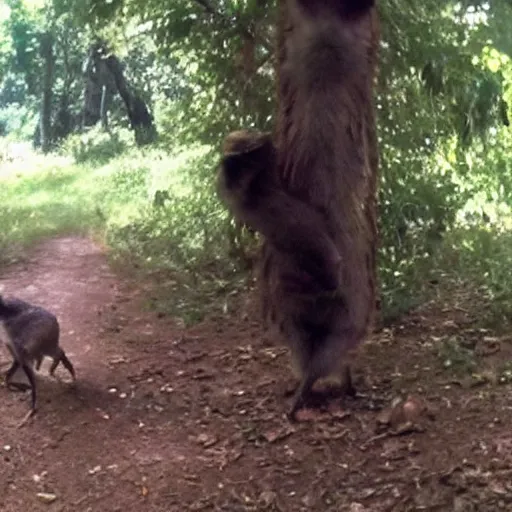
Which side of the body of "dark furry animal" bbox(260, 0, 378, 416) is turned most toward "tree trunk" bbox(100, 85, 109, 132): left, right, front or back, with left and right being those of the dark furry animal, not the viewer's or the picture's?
front

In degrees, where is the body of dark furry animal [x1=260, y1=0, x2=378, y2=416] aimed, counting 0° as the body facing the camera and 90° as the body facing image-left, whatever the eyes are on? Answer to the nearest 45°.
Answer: approximately 180°

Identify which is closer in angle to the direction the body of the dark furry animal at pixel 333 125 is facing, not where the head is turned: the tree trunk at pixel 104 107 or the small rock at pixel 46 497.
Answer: the tree trunk

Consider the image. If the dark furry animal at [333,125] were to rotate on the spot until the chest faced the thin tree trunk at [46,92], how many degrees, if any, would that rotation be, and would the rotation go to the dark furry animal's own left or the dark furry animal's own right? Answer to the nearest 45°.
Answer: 0° — it already faces it

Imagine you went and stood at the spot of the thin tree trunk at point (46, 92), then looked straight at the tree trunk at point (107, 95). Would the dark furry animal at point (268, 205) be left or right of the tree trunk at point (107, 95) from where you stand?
right

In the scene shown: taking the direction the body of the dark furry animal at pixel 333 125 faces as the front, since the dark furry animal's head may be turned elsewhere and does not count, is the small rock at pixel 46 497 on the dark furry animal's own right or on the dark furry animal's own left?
on the dark furry animal's own left

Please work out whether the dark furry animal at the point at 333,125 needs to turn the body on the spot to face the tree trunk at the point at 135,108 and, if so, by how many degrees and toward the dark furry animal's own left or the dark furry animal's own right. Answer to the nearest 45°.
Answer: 0° — it already faces it

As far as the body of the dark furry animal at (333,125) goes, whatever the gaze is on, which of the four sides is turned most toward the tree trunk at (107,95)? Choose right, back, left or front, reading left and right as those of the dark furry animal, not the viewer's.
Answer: front
